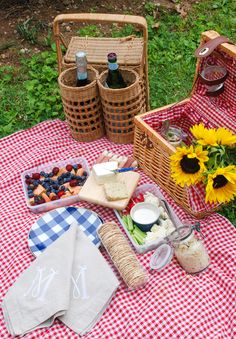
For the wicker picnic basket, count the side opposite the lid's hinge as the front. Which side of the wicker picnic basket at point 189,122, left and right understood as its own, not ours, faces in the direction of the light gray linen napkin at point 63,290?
front

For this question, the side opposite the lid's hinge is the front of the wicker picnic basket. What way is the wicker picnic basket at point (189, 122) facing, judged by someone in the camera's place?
facing the viewer and to the left of the viewer

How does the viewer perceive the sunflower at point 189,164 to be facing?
facing the viewer

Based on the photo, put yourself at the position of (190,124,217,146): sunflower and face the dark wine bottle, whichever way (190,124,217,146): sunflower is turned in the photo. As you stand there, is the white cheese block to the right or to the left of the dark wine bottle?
left

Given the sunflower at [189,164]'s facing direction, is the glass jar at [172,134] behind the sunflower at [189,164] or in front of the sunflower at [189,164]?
behind

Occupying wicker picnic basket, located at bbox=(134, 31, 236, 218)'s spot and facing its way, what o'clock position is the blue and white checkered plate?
The blue and white checkered plate is roughly at 12 o'clock from the wicker picnic basket.
